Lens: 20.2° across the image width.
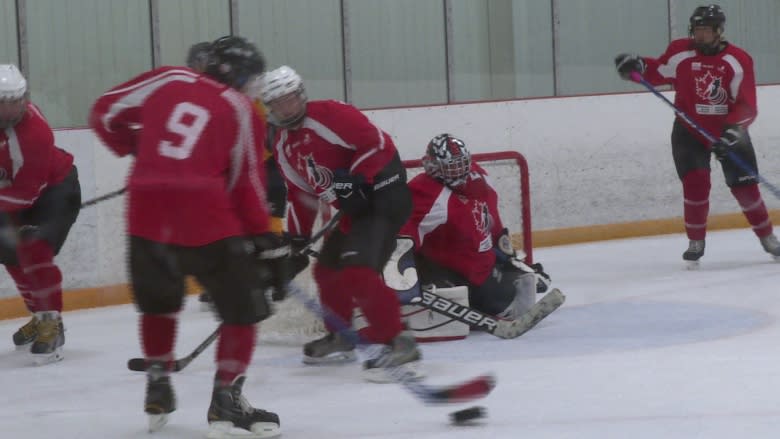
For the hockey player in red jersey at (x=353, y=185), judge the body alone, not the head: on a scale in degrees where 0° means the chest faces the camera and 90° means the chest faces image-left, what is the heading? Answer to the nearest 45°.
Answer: approximately 45°

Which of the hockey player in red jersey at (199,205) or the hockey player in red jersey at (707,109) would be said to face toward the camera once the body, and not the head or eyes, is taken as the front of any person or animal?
the hockey player in red jersey at (707,109)

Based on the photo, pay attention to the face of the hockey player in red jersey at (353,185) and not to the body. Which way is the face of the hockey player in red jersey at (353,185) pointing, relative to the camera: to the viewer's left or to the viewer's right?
to the viewer's left

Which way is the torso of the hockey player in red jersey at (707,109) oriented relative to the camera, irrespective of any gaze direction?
toward the camera

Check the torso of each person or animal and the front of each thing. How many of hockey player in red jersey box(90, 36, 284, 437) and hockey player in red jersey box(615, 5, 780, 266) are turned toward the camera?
1

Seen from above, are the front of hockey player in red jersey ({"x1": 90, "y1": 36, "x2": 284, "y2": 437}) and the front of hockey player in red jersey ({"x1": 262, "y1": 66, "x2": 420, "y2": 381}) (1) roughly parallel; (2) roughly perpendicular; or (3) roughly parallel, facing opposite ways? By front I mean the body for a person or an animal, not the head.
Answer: roughly parallel, facing opposite ways

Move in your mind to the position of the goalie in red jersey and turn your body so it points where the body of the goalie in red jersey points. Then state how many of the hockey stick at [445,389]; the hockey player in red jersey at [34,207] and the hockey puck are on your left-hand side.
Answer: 0

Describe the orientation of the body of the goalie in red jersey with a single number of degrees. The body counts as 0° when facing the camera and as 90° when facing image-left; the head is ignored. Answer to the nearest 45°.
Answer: approximately 315°

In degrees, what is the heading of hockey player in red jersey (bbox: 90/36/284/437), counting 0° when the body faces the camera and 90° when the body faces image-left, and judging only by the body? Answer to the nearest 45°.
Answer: approximately 225°

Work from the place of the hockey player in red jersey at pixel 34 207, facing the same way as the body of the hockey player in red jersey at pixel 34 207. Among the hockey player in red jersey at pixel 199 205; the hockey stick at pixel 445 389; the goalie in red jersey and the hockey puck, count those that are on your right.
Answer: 0

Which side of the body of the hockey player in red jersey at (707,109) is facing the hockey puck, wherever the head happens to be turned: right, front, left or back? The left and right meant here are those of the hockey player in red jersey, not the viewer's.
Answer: front

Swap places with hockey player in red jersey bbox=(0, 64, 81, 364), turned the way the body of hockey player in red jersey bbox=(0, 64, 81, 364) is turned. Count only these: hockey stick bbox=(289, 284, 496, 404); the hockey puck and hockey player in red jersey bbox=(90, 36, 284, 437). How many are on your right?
0
